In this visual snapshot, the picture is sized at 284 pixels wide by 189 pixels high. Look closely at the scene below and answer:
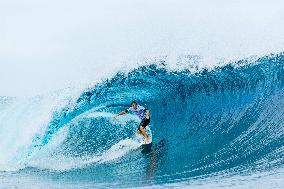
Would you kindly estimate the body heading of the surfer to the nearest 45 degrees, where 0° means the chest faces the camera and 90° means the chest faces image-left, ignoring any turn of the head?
approximately 45°
